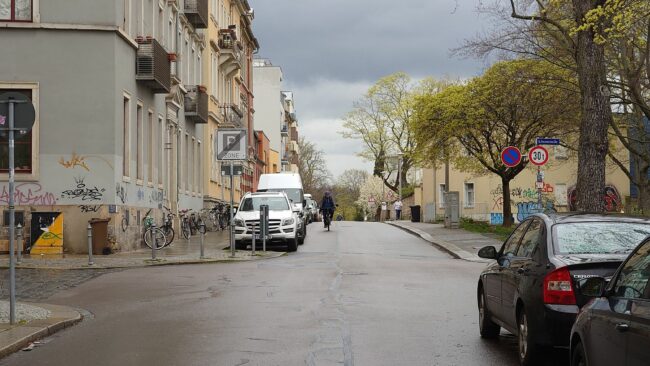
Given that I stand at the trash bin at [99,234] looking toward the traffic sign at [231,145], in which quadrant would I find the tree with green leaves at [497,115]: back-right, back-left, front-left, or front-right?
front-left

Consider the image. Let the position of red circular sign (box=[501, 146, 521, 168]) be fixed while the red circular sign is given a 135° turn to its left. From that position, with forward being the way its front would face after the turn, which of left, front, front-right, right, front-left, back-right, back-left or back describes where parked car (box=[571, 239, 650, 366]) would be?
back-right

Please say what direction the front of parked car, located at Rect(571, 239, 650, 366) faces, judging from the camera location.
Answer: facing away from the viewer and to the left of the viewer

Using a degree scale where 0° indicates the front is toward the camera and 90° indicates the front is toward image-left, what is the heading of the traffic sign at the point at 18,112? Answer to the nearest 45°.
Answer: approximately 180°

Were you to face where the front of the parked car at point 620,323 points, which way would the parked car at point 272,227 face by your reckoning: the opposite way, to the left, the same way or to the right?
the opposite way

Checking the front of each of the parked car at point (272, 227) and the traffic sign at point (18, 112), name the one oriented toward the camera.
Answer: the parked car

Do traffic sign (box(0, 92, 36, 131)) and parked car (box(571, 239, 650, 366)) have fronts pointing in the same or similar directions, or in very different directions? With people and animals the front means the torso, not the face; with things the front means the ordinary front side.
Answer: same or similar directions

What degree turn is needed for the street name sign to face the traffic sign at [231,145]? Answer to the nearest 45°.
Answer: approximately 90° to its right

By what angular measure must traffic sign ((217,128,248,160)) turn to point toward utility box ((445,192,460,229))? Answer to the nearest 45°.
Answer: approximately 135° to its left

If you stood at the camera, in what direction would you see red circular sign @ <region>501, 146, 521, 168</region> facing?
facing the viewer

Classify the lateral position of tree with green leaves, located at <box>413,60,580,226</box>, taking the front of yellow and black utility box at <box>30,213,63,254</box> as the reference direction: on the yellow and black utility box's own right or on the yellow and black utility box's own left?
on the yellow and black utility box's own left

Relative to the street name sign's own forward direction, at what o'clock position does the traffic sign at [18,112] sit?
The traffic sign is roughly at 1 o'clock from the street name sign.
